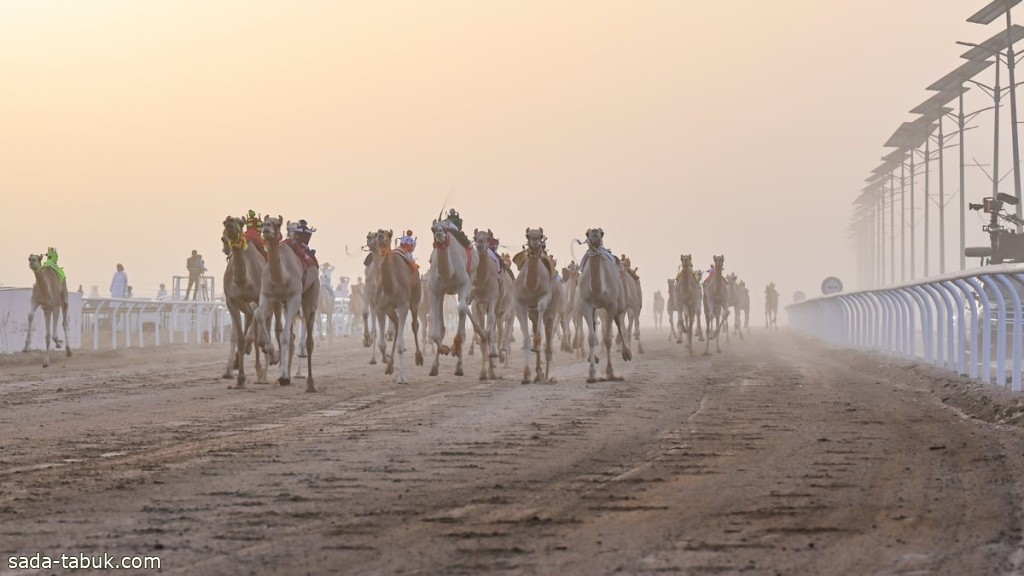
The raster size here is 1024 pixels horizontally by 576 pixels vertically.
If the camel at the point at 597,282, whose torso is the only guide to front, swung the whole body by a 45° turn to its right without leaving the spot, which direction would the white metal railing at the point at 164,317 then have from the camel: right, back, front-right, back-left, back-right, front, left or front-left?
right

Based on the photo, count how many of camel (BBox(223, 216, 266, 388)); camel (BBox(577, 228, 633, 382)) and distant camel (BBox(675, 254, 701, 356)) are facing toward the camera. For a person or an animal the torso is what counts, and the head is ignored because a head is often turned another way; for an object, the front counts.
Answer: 3

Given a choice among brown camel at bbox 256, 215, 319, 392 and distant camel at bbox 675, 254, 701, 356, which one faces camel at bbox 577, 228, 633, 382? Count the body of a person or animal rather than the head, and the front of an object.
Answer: the distant camel

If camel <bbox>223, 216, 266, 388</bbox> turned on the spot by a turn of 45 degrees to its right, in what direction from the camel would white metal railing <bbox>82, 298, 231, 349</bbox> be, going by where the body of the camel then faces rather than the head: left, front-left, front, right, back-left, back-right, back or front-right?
back-right

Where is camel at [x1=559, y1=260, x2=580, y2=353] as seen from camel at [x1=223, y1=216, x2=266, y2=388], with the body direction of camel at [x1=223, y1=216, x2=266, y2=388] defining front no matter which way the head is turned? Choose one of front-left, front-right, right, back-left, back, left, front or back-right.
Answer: back-left

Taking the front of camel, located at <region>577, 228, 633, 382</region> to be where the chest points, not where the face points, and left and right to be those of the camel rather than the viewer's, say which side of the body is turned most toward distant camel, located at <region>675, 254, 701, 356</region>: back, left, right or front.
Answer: back

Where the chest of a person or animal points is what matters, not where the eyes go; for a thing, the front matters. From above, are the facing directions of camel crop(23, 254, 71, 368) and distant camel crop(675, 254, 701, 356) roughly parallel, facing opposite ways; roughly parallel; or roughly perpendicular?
roughly parallel

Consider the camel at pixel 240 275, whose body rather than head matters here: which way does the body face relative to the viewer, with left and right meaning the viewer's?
facing the viewer

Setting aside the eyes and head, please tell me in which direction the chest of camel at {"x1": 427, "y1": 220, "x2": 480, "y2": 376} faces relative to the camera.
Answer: toward the camera

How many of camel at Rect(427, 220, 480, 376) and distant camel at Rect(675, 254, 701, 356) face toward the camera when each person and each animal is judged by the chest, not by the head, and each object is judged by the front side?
2
